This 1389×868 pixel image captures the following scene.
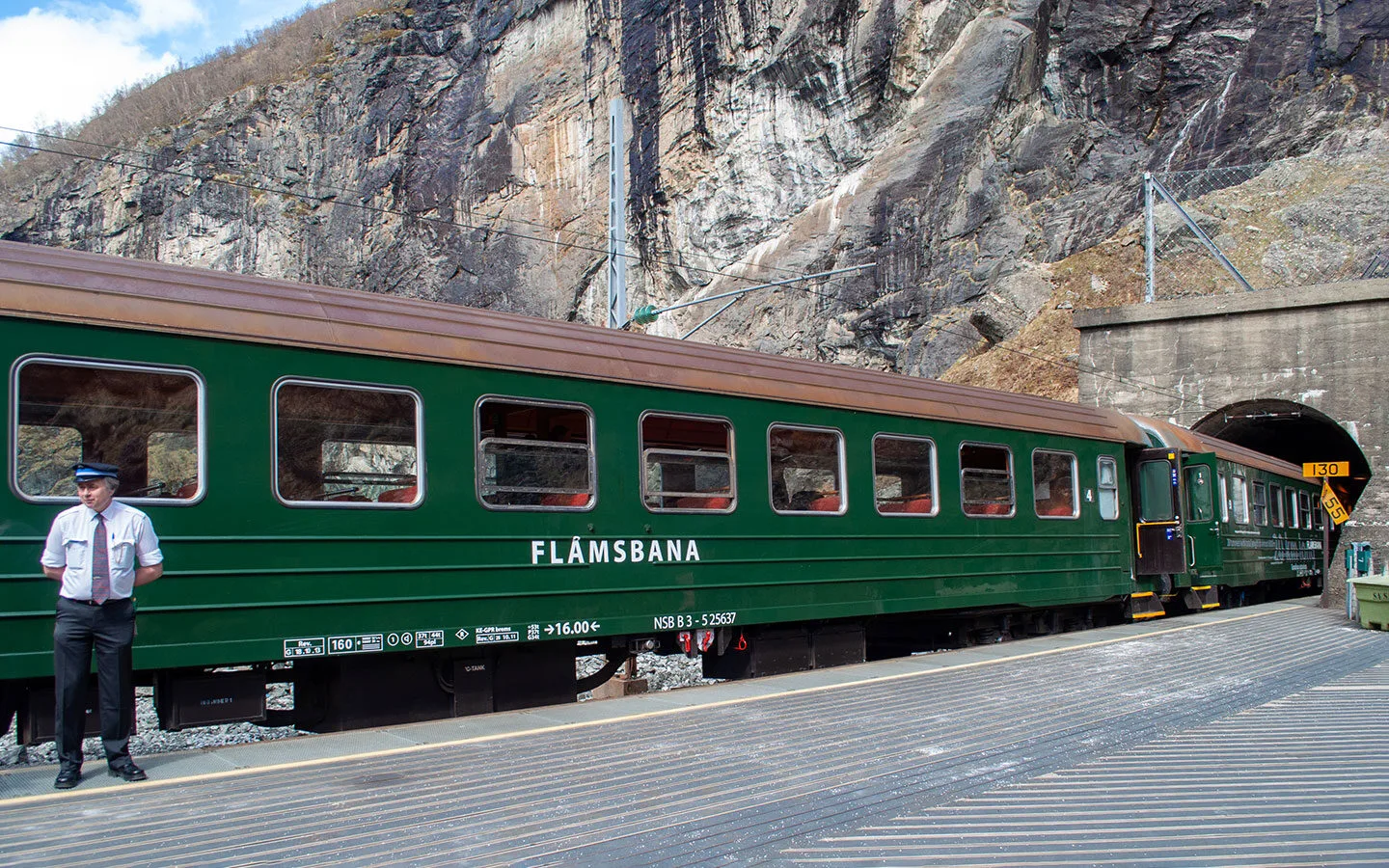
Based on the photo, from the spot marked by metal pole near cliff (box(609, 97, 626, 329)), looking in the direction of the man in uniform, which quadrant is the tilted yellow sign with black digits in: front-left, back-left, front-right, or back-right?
back-left

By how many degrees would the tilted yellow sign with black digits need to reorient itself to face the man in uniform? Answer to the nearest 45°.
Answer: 0° — it already faces them

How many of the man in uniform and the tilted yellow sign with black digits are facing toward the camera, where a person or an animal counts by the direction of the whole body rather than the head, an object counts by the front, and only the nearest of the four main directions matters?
2

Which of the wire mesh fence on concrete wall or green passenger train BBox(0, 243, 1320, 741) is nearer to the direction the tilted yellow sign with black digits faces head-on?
the green passenger train

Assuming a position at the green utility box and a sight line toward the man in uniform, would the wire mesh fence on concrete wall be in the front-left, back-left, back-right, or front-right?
back-right

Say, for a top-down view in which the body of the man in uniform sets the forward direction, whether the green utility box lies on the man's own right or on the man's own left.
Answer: on the man's own left

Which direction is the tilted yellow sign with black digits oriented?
toward the camera

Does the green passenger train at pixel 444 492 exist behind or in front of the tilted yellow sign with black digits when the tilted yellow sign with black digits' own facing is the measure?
in front

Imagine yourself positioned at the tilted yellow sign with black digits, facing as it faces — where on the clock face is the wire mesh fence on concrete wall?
The wire mesh fence on concrete wall is roughly at 6 o'clock from the tilted yellow sign with black digits.

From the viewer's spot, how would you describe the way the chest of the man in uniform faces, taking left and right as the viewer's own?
facing the viewer

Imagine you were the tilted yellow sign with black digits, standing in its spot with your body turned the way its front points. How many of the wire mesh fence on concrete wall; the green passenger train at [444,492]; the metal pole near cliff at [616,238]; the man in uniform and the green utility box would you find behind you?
1

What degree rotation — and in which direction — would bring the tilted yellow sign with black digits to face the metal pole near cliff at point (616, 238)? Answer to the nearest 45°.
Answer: approximately 45° to its right
